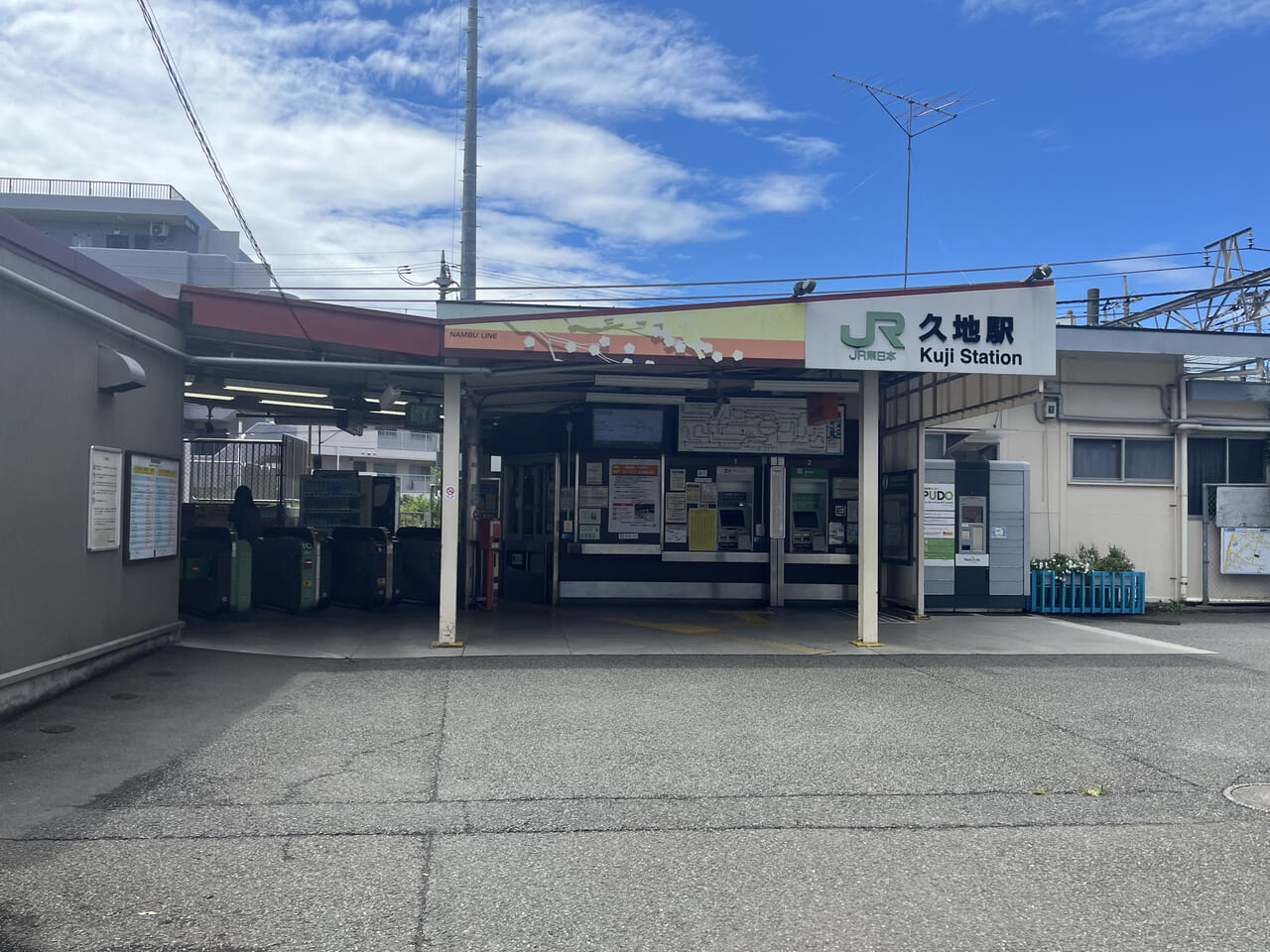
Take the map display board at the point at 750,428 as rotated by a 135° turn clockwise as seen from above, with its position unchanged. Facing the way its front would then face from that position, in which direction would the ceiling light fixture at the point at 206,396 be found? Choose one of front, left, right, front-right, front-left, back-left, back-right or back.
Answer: front-left

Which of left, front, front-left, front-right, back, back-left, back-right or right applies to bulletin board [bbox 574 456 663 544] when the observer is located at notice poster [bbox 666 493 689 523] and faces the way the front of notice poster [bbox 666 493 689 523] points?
right

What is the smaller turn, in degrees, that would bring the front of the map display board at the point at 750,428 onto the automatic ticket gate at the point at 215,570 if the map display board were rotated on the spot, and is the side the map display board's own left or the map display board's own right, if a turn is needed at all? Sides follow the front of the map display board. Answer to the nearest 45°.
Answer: approximately 45° to the map display board's own right

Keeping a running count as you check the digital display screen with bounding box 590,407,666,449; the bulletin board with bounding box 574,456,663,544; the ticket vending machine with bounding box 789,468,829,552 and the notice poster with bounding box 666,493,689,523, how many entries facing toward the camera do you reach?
4

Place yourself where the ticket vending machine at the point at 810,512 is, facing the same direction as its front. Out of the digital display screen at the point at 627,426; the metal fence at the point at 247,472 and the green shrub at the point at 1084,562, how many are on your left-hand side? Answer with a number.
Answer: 1

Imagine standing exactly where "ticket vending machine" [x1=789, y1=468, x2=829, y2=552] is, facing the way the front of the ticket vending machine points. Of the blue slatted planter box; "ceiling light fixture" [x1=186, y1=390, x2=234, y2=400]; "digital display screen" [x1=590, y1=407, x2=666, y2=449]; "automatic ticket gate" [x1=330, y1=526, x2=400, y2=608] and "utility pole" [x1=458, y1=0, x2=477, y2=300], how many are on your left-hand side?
1

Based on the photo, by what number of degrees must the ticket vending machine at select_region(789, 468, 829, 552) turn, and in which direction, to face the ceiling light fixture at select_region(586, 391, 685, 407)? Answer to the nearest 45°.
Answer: approximately 45° to its right

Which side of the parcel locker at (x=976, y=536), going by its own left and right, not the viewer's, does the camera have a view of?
front

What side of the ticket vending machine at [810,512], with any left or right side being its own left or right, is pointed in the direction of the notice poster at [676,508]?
right

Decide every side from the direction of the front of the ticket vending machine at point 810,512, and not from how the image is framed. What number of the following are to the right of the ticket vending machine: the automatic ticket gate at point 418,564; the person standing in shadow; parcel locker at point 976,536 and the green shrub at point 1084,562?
2

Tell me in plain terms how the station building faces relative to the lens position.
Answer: facing the viewer

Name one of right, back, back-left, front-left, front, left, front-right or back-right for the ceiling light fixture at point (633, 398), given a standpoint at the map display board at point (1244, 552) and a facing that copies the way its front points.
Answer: front-right

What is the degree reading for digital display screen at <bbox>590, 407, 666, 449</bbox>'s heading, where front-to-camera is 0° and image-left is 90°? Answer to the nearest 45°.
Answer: approximately 0°

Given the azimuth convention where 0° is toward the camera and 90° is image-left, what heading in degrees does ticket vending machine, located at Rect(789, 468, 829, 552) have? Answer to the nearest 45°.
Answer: approximately 0°

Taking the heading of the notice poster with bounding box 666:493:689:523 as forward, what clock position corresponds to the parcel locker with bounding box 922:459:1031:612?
The parcel locker is roughly at 9 o'clock from the notice poster.
